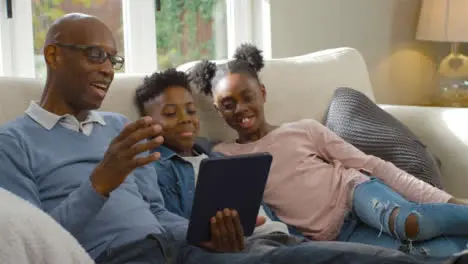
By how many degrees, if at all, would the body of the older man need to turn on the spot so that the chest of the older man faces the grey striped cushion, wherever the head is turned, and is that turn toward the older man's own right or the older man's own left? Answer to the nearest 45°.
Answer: approximately 90° to the older man's own left

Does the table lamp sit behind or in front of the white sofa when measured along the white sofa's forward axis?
behind

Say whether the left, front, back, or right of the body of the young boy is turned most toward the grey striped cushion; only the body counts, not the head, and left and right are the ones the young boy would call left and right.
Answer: left

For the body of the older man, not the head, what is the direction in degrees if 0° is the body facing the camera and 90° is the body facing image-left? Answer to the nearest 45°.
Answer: approximately 315°

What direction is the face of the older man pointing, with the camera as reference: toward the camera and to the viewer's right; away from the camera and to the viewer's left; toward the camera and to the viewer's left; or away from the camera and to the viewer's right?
toward the camera and to the viewer's right

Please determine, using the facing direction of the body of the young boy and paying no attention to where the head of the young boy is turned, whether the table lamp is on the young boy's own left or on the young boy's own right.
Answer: on the young boy's own left

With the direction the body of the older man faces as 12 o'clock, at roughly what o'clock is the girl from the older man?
The girl is roughly at 9 o'clock from the older man.

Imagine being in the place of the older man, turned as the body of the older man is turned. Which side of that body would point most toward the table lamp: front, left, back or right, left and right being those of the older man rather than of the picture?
left
